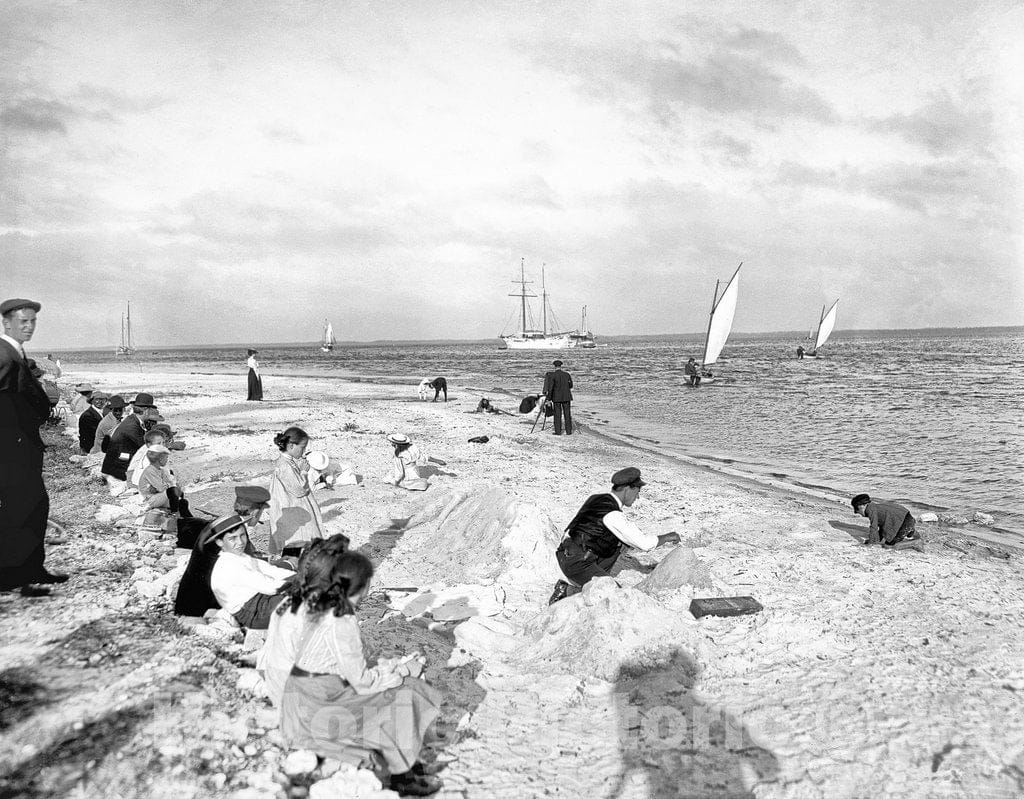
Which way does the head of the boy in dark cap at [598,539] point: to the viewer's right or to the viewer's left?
to the viewer's right

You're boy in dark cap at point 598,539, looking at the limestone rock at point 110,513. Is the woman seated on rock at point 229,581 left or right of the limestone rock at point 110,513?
left

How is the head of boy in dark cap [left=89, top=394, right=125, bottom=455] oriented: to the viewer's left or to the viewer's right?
to the viewer's right

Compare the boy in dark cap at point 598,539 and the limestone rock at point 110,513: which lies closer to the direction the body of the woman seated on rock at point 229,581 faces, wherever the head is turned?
the boy in dark cap

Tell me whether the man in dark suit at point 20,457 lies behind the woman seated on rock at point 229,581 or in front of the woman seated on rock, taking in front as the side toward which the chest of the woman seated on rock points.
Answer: behind

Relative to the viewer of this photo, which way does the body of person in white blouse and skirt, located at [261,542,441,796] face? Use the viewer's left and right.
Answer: facing away from the viewer and to the right of the viewer
